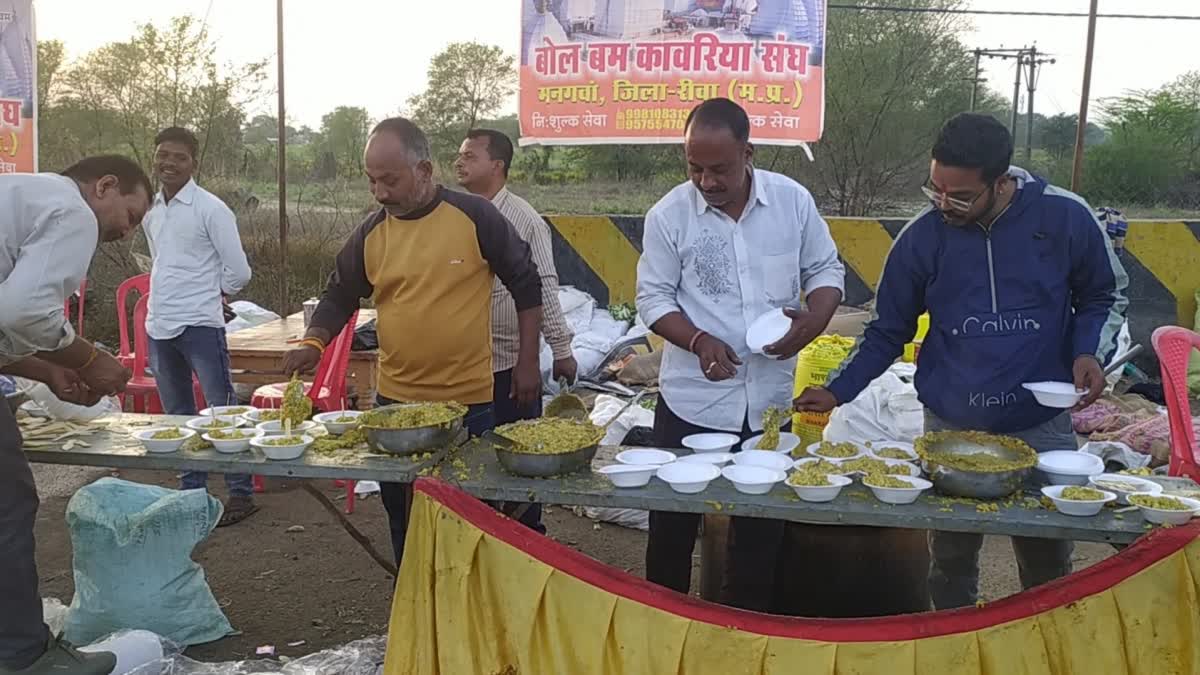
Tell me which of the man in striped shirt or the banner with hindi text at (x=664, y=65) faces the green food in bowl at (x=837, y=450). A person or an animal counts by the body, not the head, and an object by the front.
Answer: the banner with hindi text

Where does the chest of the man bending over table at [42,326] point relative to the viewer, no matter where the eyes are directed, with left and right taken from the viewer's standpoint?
facing to the right of the viewer

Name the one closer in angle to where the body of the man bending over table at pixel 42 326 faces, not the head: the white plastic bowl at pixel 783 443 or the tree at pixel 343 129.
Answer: the white plastic bowl

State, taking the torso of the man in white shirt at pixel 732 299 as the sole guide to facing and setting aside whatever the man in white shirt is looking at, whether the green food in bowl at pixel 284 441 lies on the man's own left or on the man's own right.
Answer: on the man's own right

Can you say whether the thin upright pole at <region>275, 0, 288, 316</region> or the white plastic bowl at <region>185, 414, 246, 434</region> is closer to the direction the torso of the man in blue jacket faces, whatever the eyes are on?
the white plastic bowl

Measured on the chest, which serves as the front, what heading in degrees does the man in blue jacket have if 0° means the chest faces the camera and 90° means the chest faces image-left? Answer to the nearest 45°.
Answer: approximately 0°

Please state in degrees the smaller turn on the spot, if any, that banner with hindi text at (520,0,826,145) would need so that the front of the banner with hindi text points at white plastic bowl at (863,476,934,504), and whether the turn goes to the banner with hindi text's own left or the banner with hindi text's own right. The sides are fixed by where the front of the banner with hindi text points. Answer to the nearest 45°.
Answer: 0° — it already faces it

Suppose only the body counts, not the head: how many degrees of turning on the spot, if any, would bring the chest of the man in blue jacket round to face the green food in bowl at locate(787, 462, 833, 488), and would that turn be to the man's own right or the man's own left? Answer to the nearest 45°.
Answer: approximately 45° to the man's own right
